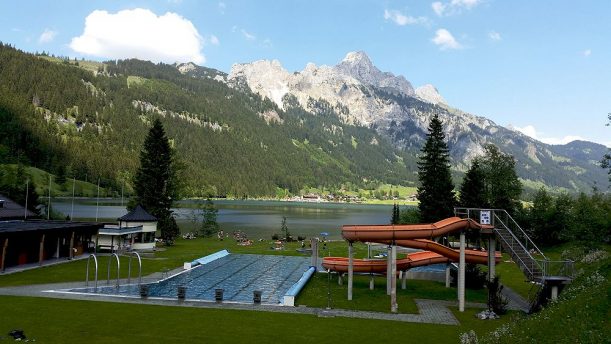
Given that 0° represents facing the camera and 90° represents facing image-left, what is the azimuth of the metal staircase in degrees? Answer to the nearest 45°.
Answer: approximately 315°
